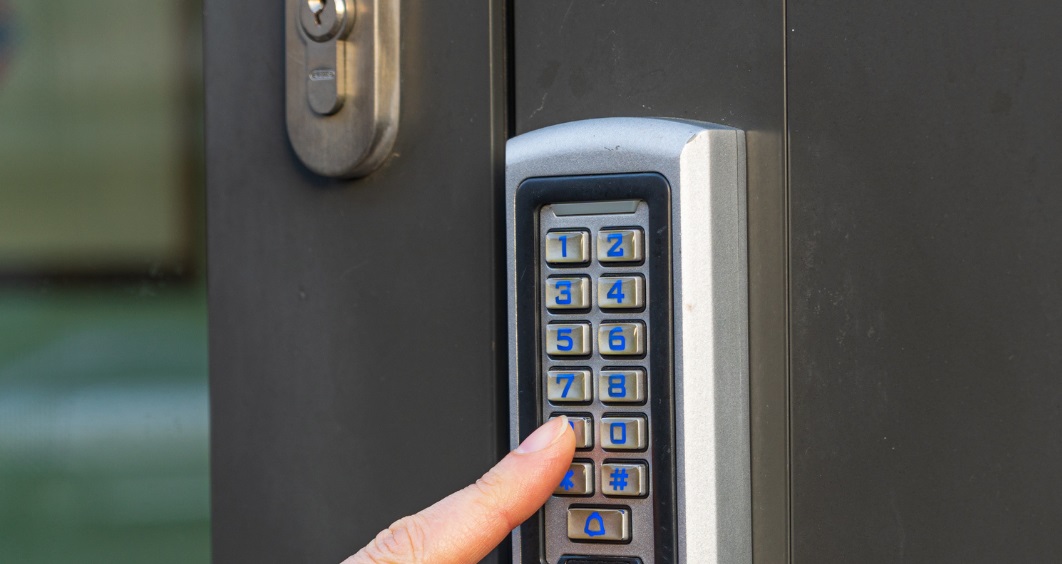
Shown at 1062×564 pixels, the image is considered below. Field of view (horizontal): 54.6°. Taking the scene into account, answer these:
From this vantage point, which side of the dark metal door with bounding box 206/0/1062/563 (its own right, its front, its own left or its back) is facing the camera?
front

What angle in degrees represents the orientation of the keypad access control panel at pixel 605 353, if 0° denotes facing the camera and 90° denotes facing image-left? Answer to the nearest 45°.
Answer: approximately 0°

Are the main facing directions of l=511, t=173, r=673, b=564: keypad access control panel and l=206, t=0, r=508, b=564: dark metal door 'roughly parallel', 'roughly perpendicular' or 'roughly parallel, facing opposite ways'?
roughly parallel

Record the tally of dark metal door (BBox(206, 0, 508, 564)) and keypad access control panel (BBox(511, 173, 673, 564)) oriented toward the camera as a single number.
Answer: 2
